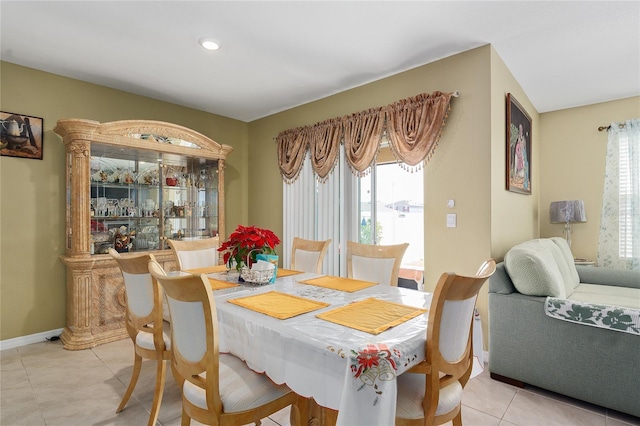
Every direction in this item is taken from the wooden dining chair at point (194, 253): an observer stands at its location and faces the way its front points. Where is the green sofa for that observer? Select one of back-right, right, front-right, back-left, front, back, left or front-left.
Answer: front

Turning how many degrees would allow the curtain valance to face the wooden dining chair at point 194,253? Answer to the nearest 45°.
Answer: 0° — it already faces it

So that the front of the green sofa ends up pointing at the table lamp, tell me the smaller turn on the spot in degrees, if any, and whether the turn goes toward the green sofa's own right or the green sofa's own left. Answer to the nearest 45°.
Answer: approximately 135° to the green sofa's own left

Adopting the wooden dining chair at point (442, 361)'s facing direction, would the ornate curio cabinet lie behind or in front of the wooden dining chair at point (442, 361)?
in front

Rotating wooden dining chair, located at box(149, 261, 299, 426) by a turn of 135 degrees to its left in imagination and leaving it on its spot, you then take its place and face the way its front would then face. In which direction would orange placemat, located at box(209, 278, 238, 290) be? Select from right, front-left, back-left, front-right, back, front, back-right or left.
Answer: right

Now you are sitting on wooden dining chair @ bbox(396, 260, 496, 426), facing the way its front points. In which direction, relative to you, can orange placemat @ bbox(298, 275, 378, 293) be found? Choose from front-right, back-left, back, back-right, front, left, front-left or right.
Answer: front

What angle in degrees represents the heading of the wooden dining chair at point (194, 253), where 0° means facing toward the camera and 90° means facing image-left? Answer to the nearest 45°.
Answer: approximately 315°

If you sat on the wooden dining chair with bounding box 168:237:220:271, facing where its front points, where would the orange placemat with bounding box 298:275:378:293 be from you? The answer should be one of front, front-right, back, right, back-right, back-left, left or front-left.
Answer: front

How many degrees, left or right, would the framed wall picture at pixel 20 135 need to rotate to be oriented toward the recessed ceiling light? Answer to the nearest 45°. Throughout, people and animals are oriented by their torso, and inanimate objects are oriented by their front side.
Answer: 0° — it already faces it
